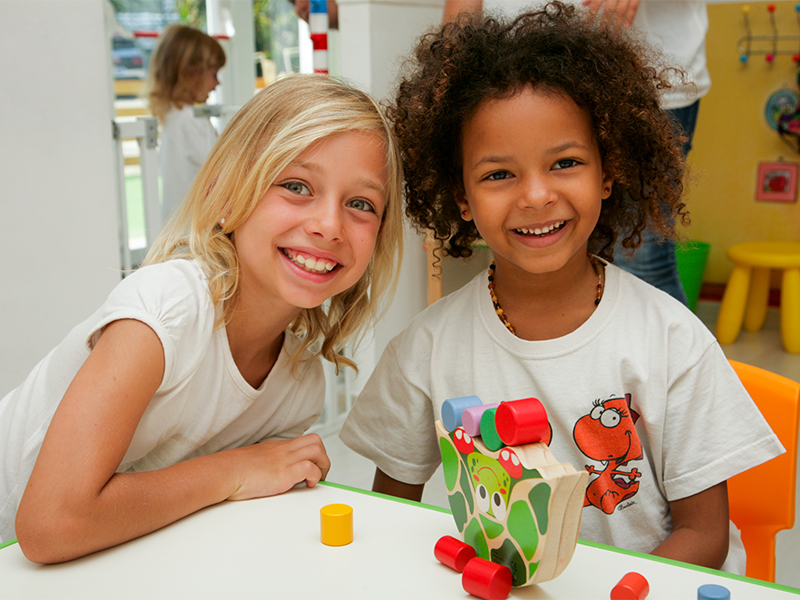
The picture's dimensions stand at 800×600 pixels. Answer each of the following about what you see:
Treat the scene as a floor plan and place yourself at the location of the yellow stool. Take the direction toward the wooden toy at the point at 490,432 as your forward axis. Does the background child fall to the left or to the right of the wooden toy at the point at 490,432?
right

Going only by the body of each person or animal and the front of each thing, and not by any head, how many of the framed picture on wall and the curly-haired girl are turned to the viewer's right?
0

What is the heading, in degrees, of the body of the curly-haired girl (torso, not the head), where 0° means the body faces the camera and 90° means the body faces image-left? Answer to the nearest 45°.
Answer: approximately 0°

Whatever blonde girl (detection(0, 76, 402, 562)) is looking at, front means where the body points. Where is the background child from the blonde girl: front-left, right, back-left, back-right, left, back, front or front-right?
back-left

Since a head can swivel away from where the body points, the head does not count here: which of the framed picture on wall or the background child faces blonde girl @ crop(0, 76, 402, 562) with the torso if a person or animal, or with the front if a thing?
the framed picture on wall

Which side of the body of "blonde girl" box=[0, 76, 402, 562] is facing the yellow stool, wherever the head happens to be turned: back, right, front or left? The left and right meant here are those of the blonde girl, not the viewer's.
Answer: left

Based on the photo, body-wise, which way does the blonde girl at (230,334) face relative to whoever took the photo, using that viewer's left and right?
facing the viewer and to the right of the viewer

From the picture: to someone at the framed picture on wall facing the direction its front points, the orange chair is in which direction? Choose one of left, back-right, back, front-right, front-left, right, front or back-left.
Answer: front

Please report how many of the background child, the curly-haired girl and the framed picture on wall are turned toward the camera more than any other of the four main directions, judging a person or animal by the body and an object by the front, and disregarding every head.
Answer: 2

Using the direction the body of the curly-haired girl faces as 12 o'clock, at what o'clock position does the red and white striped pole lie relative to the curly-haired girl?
The red and white striped pole is roughly at 5 o'clock from the curly-haired girl.

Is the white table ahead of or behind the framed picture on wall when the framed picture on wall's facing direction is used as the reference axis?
ahead
